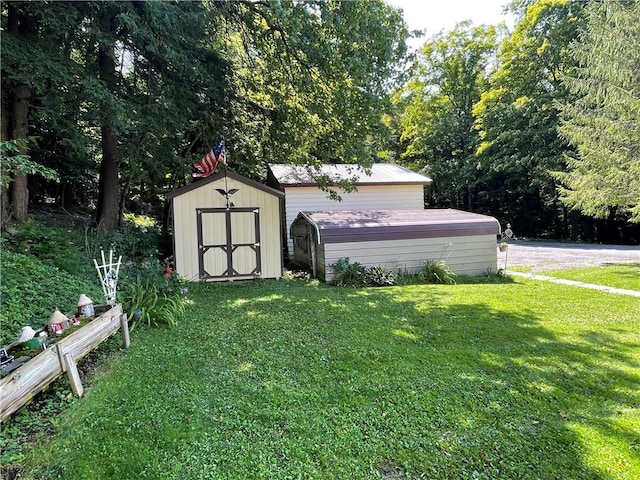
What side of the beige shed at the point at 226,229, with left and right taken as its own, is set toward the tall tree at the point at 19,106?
right

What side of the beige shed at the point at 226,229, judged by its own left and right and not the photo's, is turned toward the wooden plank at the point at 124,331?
front

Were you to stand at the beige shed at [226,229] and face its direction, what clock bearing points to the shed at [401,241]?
The shed is roughly at 9 o'clock from the beige shed.

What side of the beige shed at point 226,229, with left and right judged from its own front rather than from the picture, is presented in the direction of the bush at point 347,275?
left

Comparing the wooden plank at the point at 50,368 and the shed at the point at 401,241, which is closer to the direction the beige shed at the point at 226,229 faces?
the wooden plank

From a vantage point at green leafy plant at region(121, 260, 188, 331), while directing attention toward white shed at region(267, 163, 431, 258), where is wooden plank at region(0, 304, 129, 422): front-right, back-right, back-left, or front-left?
back-right

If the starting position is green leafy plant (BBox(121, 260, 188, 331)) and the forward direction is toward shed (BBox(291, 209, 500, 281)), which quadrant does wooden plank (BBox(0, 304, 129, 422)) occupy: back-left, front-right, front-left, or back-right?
back-right

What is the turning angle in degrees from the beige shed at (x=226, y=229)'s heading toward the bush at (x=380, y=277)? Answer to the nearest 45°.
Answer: approximately 90° to its left

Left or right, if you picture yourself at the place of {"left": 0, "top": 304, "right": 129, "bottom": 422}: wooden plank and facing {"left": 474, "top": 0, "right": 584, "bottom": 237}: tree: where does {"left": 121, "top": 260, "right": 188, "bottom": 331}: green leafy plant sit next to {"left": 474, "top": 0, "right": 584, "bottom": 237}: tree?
left

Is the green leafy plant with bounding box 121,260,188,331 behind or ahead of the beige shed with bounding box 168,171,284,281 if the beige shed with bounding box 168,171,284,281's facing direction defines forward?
ahead

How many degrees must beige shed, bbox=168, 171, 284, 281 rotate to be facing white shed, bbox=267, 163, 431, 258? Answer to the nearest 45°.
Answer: approximately 135° to its left

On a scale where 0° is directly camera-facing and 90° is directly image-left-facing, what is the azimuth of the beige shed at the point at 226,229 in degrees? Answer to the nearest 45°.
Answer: approximately 0°

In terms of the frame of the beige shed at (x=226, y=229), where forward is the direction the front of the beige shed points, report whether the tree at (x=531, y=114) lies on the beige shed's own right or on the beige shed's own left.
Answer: on the beige shed's own left
